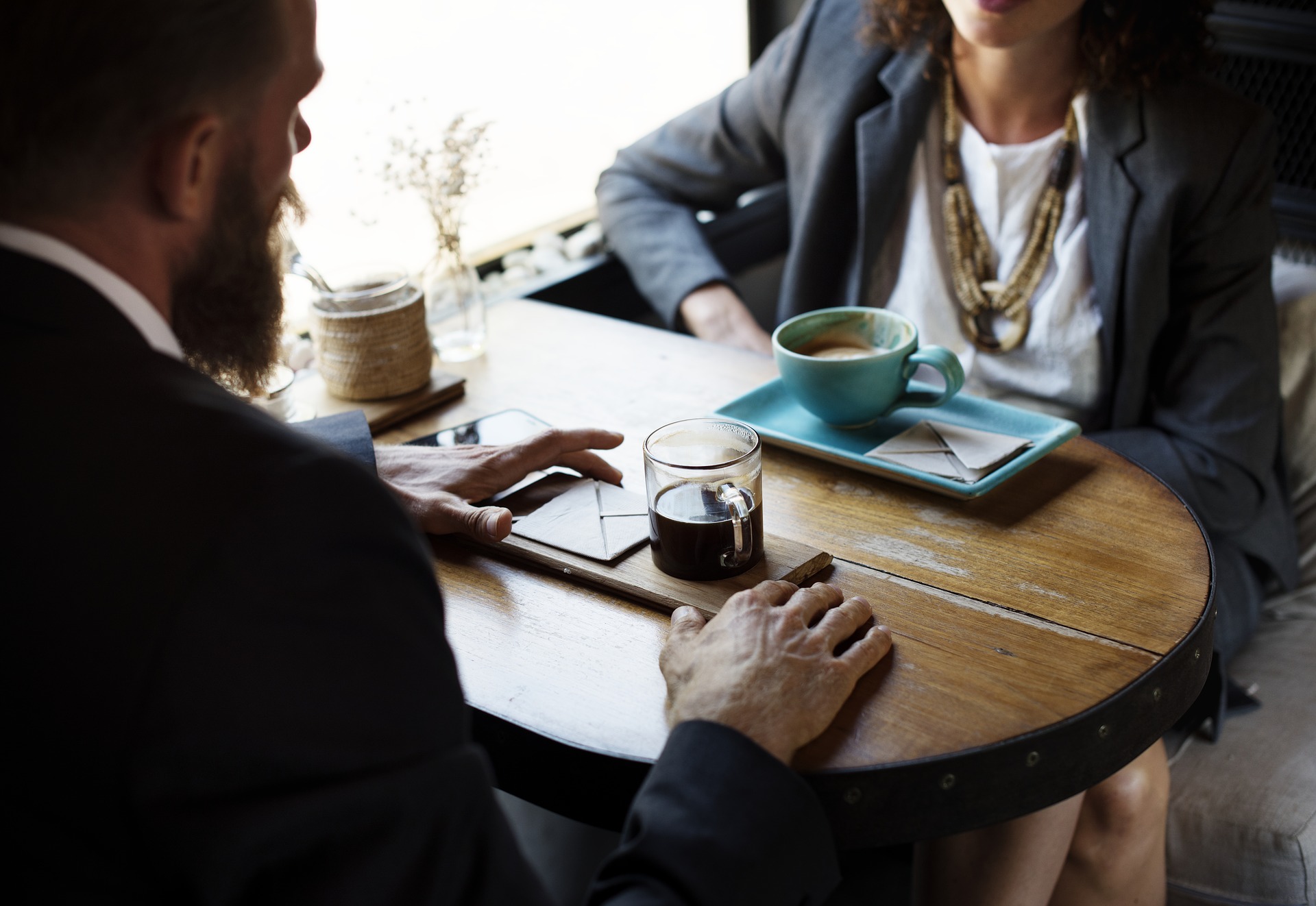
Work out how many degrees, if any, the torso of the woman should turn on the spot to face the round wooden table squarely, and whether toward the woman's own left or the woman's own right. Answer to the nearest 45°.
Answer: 0° — they already face it

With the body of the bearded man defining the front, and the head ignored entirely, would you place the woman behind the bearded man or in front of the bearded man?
in front

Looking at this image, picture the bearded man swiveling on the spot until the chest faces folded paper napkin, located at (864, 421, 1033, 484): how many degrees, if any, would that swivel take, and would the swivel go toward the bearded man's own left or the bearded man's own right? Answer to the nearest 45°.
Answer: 0° — they already face it

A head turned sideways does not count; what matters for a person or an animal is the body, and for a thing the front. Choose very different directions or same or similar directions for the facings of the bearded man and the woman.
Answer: very different directions

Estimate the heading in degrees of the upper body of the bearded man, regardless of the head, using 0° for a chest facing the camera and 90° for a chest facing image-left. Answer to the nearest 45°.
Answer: approximately 225°

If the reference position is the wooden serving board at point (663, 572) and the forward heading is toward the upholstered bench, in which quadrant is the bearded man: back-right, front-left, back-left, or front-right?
back-right

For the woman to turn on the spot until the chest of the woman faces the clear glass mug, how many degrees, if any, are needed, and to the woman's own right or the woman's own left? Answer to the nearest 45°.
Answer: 0° — they already face it

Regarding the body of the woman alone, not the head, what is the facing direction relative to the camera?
toward the camera

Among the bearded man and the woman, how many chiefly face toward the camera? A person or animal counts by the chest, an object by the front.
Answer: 1

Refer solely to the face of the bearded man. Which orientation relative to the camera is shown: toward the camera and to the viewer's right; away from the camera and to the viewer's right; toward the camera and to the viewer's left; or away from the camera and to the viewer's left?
away from the camera and to the viewer's right

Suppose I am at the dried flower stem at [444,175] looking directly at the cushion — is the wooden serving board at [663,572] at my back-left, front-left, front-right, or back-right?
front-right

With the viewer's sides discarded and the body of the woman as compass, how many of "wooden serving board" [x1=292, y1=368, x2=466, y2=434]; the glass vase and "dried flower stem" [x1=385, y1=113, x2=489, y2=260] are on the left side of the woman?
0

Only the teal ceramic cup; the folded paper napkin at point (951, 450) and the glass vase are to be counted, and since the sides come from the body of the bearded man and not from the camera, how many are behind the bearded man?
0

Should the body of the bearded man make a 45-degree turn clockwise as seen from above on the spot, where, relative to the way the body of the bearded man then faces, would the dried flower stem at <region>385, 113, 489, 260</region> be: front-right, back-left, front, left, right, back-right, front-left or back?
left

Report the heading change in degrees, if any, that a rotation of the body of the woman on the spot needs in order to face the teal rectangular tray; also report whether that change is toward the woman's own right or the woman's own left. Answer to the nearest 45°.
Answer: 0° — they already face it

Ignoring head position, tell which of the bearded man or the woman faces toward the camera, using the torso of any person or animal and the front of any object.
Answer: the woman

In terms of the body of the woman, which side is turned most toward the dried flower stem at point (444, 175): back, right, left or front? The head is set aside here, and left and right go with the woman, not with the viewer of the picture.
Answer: right
